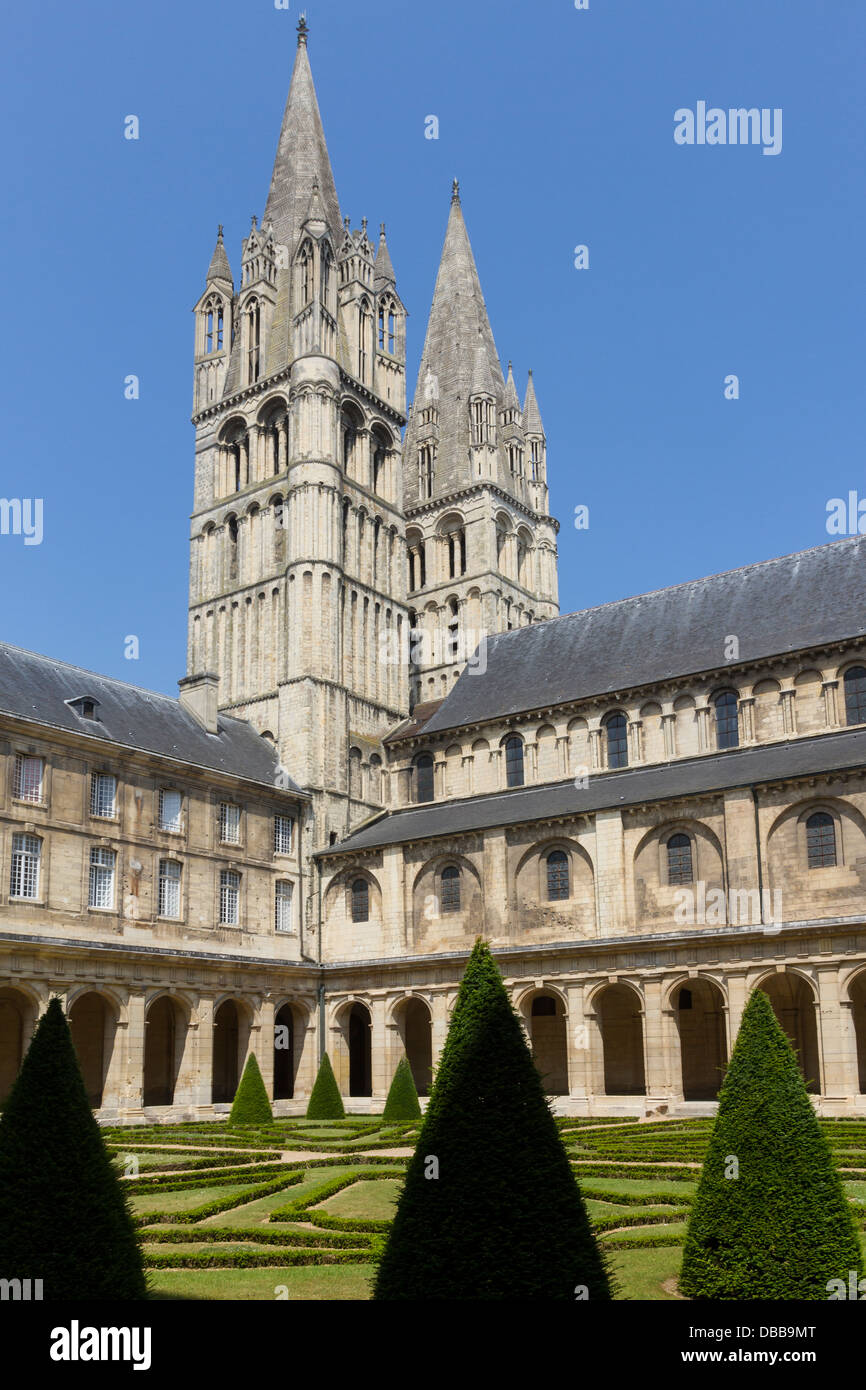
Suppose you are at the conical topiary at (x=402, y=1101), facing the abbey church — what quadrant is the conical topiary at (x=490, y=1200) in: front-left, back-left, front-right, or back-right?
back-right

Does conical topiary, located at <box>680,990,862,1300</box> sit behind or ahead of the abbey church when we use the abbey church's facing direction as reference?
behind

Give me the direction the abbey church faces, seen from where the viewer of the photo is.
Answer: facing away from the viewer and to the left of the viewer

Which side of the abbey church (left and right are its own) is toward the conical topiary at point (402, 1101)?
left

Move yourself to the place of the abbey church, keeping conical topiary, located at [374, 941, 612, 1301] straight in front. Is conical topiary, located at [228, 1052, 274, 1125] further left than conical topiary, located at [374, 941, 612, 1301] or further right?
right

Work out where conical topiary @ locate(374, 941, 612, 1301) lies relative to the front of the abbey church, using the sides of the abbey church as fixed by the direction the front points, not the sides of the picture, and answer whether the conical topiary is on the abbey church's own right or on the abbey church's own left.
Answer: on the abbey church's own left

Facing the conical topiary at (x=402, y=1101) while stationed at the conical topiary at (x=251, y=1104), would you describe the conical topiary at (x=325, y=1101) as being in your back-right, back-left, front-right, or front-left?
front-left

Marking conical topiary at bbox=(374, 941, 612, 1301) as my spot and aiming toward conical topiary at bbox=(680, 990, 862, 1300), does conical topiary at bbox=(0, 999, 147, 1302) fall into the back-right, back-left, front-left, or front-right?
back-left

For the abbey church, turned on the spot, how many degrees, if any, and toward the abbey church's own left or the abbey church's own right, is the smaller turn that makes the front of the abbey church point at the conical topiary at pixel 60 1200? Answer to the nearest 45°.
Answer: approximately 135° to the abbey church's own left
